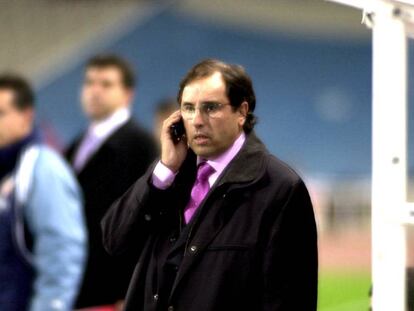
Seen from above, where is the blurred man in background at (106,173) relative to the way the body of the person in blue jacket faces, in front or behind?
behind

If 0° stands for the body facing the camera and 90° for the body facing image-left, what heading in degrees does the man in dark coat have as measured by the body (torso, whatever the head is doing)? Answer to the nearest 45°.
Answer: approximately 45°

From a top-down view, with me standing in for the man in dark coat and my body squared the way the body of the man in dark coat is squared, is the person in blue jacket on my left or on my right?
on my right

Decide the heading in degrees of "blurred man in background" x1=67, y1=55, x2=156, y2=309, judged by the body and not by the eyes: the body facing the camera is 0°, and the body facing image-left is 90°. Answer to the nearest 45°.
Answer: approximately 45°

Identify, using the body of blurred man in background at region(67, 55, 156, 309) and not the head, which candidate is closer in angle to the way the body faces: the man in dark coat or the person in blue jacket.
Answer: the person in blue jacket

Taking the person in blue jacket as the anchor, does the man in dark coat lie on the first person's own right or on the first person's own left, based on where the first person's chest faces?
on the first person's own left

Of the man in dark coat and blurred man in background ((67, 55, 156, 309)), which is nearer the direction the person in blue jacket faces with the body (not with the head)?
the man in dark coat
